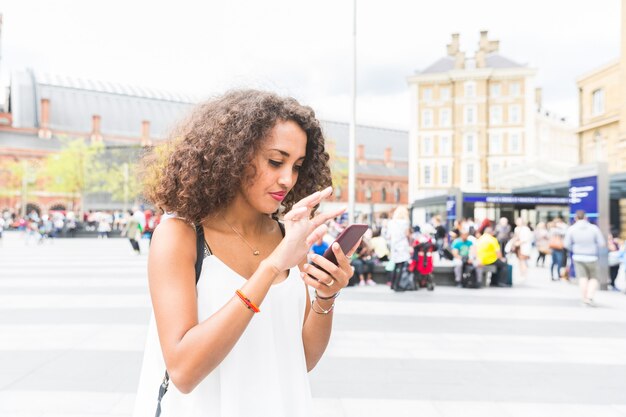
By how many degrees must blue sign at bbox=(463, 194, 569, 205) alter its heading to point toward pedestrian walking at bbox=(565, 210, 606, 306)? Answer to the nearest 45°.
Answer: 0° — it already faces them

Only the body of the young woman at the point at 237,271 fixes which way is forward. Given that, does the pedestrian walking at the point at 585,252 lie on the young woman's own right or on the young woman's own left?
on the young woman's own left

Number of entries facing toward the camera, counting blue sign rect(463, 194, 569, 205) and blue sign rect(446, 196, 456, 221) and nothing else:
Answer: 2

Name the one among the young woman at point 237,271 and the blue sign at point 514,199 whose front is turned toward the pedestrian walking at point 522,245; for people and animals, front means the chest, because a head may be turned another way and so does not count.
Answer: the blue sign

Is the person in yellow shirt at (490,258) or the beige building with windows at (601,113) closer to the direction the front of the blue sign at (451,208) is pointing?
the person in yellow shirt

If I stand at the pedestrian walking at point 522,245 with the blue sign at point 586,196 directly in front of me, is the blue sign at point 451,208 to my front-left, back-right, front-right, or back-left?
back-left

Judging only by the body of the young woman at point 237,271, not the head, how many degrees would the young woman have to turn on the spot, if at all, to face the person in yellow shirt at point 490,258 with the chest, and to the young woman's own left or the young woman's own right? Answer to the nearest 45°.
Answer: approximately 90° to the young woman's own left
